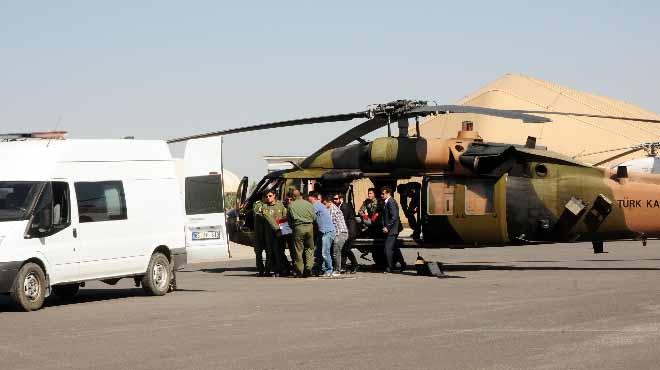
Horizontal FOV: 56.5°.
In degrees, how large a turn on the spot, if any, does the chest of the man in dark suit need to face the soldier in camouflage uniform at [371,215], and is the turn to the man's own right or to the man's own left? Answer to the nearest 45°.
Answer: approximately 45° to the man's own right

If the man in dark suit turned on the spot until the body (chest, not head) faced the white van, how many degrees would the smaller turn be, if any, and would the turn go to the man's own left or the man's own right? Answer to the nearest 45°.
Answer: approximately 45° to the man's own left

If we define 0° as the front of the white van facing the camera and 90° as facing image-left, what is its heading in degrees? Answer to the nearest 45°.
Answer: approximately 45°

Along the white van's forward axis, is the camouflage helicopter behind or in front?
behind

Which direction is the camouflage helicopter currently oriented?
to the viewer's left

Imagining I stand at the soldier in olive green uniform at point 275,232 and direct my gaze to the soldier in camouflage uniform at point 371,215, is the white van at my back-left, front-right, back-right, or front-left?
back-right

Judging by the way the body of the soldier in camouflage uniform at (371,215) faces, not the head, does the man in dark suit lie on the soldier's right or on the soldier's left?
on the soldier's left

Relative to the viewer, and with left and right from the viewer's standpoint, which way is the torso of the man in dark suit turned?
facing to the left of the viewer

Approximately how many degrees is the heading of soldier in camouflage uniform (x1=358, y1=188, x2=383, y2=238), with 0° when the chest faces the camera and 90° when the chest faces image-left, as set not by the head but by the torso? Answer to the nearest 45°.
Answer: approximately 45°
